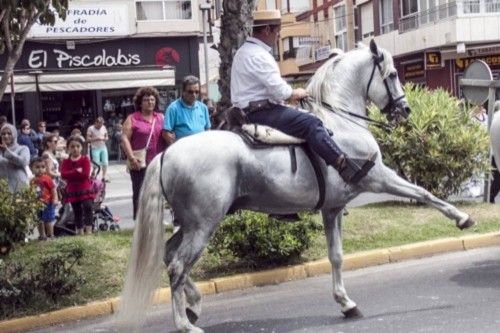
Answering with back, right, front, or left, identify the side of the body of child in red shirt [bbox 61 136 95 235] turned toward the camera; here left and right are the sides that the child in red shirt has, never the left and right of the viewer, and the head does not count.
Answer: front

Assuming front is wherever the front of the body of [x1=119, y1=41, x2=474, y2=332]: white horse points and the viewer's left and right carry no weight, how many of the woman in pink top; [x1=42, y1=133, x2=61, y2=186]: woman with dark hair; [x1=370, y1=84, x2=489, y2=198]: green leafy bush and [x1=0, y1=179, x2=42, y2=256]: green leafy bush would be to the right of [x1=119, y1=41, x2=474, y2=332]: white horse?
0

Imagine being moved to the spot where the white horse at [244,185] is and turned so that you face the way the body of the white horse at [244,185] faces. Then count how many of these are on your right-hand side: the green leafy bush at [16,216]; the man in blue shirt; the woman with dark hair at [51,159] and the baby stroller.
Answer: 0

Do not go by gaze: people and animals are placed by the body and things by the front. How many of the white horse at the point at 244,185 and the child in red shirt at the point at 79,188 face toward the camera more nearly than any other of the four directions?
1

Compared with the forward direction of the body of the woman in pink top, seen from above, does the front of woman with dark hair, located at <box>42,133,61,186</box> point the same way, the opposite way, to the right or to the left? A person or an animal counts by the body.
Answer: the same way

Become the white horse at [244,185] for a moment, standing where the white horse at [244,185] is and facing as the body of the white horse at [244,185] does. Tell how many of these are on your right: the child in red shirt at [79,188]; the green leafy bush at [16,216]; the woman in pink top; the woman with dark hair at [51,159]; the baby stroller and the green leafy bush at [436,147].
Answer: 0

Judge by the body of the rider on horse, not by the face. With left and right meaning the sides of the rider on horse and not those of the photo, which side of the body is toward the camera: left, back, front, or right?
right

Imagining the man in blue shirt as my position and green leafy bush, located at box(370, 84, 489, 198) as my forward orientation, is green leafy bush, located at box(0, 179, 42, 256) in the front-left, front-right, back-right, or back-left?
back-right

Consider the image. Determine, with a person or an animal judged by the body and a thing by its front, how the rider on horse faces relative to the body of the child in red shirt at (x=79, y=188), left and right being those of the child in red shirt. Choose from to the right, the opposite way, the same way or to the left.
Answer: to the left

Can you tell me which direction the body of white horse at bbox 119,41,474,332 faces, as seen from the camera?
to the viewer's right

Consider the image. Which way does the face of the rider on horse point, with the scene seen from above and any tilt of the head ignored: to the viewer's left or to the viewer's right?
to the viewer's right

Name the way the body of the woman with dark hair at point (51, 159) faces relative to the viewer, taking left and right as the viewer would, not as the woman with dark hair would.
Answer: facing the viewer and to the right of the viewer

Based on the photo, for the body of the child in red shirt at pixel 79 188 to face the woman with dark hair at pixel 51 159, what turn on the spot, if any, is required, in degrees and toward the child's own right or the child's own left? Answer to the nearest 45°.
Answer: approximately 180°

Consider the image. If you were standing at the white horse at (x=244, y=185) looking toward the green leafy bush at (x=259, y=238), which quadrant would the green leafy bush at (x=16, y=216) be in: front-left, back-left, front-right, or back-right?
front-left

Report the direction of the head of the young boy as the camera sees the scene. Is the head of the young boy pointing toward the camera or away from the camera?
toward the camera

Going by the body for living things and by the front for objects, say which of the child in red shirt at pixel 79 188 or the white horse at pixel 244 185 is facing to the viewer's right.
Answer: the white horse

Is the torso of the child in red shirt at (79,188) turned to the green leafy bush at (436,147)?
no

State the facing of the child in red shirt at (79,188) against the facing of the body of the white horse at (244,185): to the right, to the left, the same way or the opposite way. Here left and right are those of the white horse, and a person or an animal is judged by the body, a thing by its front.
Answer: to the right
